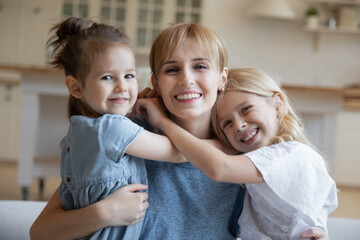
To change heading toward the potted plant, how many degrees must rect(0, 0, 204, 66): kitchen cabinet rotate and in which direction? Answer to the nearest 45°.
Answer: approximately 90° to its left

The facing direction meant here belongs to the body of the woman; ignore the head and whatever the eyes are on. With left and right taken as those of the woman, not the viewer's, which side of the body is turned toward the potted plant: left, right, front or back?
back

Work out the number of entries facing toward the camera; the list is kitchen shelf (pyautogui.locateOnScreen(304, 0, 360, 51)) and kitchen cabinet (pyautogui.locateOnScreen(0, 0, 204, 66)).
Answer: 2

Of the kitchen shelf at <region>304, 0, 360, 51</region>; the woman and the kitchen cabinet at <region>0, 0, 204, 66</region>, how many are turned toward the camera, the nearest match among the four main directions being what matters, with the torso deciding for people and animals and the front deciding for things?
3

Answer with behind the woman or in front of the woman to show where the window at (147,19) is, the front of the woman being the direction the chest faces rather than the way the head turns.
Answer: behind

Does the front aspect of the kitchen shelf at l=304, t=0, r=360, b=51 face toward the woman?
yes

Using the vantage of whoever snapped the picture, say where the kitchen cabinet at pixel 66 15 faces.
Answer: facing the viewer

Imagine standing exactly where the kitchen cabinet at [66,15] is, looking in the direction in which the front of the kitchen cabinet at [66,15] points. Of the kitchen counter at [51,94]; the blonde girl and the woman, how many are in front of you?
3

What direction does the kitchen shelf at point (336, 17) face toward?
toward the camera

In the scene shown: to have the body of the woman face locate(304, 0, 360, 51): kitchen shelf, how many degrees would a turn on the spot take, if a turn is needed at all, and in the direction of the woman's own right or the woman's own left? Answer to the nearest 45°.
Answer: approximately 180°
